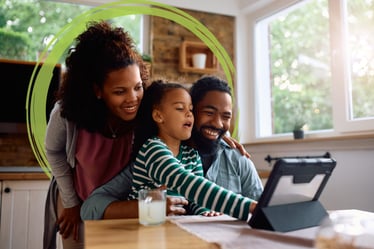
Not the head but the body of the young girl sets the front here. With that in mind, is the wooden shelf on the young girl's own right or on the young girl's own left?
on the young girl's own left

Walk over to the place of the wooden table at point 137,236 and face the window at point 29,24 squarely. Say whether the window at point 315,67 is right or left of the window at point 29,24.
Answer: right

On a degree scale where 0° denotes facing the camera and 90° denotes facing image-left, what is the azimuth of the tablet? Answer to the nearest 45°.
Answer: approximately 135°

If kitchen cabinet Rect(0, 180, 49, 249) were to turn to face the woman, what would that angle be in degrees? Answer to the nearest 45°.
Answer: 0° — it already faces them

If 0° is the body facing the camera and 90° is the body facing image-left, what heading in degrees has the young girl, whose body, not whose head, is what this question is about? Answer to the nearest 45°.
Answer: approximately 315°

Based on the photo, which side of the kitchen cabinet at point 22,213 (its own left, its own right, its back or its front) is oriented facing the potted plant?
left

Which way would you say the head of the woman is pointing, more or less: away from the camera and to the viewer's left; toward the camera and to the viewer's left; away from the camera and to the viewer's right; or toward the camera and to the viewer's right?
toward the camera and to the viewer's right

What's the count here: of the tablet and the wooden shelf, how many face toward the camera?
1

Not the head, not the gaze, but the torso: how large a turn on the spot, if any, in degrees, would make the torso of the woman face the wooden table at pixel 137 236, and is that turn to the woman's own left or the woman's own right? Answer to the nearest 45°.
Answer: approximately 45° to the woman's own right

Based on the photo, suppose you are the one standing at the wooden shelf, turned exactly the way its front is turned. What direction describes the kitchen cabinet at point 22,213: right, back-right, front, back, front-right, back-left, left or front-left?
front-right

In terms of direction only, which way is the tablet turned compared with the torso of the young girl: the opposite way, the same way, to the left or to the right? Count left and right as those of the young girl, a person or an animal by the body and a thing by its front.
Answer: the opposite way

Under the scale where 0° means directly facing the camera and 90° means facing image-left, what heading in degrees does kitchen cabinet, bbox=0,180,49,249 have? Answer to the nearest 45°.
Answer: approximately 0°

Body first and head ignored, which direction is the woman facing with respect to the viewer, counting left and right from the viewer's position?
facing the viewer and to the right of the viewer
